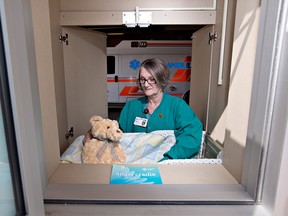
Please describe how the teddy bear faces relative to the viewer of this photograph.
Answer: facing the viewer and to the right of the viewer

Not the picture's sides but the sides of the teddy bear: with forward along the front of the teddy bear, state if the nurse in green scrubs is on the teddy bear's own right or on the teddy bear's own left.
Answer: on the teddy bear's own left

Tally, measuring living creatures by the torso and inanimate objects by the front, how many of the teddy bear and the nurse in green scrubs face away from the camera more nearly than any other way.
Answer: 0

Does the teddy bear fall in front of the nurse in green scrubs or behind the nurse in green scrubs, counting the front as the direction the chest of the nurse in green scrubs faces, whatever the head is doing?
in front

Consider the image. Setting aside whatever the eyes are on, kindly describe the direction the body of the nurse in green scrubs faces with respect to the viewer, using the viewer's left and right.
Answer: facing the viewer and to the left of the viewer
